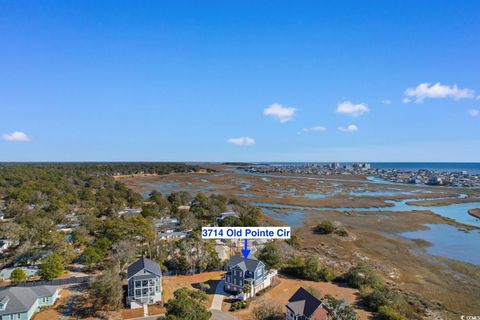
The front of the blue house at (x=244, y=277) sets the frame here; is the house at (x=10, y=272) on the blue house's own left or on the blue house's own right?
on the blue house's own right

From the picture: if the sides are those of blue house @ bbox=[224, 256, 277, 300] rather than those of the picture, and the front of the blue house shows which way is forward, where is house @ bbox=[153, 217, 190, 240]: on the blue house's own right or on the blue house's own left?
on the blue house's own right

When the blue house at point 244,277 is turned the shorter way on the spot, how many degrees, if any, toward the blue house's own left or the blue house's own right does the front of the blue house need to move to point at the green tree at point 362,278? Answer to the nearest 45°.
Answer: approximately 135° to the blue house's own left

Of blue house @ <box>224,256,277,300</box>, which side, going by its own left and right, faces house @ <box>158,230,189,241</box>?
right

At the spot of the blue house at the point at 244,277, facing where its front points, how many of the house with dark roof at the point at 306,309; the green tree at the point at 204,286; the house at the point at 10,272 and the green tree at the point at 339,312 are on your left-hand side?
2

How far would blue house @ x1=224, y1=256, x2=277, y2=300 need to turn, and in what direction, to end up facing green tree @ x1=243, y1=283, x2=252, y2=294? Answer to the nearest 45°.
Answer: approximately 45° to its left

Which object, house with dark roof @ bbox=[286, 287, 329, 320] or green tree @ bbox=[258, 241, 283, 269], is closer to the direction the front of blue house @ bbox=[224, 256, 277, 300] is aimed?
the house with dark roof

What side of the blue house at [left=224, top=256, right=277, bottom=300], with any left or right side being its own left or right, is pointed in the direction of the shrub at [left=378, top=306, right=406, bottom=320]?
left

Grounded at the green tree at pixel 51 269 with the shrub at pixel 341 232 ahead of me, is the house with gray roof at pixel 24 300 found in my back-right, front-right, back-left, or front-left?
back-right

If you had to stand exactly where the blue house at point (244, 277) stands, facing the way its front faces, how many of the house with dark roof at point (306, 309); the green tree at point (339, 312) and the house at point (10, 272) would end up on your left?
2

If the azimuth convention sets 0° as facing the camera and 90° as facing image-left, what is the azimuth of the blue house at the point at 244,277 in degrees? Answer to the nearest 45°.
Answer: approximately 45°

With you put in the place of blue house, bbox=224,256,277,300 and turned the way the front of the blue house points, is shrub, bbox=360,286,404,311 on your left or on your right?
on your left

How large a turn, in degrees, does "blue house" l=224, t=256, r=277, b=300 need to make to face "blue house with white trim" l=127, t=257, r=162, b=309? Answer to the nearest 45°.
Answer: approximately 45° to its right
